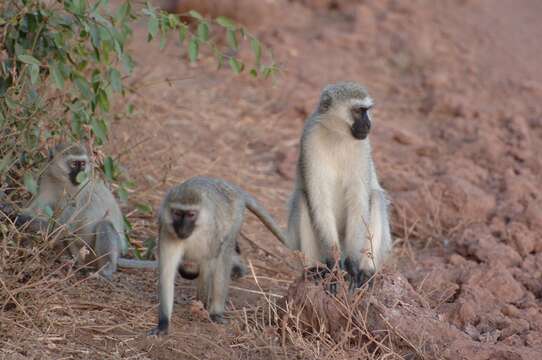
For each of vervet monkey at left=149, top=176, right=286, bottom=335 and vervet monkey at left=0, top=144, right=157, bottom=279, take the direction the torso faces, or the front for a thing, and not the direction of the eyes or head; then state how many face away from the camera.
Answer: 0

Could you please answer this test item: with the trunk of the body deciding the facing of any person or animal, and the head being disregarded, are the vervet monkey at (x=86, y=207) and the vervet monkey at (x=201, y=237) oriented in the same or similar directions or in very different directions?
same or similar directions

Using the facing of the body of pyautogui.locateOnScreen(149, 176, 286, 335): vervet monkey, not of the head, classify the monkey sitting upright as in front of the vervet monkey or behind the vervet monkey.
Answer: behind

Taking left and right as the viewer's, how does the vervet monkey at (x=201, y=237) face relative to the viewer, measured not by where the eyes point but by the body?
facing the viewer and to the left of the viewer

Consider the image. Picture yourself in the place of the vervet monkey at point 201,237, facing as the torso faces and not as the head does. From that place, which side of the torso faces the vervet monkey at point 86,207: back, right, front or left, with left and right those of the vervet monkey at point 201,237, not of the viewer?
right

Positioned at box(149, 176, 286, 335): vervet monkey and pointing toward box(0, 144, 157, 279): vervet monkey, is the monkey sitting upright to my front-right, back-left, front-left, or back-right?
back-right

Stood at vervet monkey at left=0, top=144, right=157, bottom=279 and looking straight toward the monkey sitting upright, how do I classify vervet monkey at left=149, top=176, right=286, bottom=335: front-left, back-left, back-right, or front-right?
front-right

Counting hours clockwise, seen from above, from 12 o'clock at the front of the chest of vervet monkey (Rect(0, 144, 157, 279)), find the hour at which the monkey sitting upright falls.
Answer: The monkey sitting upright is roughly at 8 o'clock from the vervet monkey.

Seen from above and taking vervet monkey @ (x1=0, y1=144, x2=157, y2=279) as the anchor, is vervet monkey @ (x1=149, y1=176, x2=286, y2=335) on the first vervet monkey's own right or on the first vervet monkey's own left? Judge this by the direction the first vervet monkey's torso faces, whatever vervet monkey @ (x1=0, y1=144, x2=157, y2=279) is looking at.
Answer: on the first vervet monkey's own left
